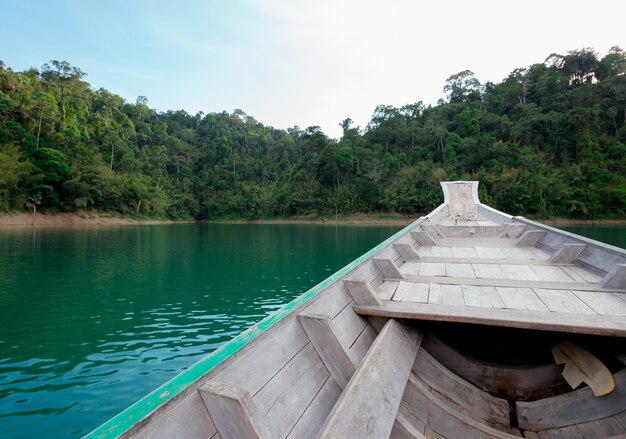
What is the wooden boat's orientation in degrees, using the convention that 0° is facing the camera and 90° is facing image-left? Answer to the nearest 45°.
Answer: approximately 180°
